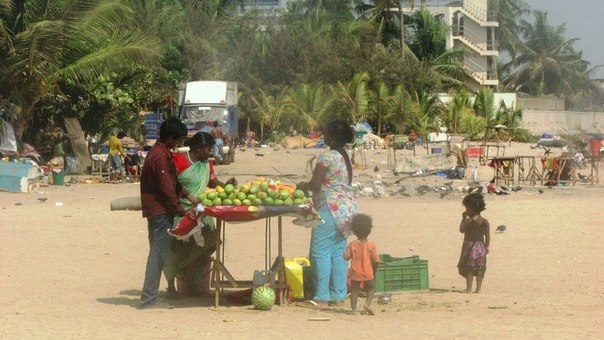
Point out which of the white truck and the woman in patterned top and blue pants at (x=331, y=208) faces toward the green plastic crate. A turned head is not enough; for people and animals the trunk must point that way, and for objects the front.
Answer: the white truck

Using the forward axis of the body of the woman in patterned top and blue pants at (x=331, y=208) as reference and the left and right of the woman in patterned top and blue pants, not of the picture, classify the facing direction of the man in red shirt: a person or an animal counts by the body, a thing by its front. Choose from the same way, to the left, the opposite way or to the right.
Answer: the opposite way

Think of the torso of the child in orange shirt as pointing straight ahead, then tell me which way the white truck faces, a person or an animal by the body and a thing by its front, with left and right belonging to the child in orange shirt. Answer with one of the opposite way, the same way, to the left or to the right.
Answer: the opposite way

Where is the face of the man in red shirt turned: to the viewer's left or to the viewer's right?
to the viewer's right

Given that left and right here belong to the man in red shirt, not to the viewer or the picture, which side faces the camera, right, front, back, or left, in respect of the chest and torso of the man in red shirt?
right

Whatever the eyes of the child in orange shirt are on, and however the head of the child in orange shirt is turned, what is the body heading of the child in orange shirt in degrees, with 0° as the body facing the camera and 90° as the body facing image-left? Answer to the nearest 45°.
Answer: approximately 180°

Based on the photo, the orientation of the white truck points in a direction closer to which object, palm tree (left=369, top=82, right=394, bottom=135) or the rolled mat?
the rolled mat

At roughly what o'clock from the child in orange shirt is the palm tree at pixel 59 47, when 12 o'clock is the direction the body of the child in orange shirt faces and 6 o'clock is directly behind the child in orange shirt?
The palm tree is roughly at 11 o'clock from the child in orange shirt.

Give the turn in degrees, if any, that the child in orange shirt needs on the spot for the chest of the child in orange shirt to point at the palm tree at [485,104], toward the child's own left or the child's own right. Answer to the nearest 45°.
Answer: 0° — they already face it

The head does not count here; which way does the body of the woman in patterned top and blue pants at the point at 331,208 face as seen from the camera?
to the viewer's left

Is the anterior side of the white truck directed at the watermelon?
yes

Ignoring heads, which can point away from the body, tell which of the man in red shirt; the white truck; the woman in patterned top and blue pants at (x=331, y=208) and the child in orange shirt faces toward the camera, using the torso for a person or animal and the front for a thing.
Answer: the white truck

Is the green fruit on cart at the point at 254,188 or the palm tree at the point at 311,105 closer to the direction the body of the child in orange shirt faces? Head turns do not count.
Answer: the palm tree
